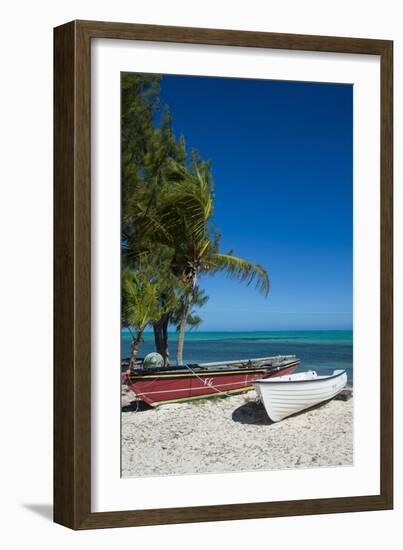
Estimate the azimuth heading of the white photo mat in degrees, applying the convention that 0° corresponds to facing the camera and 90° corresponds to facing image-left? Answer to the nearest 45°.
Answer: approximately 315°

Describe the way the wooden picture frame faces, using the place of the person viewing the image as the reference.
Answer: facing the viewer and to the right of the viewer
